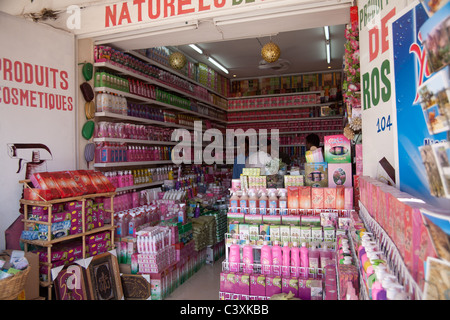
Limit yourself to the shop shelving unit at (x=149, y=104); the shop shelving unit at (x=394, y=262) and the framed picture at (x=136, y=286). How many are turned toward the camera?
1

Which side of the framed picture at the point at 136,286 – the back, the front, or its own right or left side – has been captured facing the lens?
front

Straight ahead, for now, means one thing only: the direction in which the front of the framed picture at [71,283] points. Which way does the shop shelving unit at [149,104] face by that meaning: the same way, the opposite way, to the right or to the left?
to the left

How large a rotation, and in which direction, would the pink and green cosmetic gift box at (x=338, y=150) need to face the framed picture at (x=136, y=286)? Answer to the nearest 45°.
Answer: approximately 90° to its right

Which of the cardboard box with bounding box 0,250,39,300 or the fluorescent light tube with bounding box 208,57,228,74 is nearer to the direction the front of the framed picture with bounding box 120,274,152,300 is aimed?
the cardboard box

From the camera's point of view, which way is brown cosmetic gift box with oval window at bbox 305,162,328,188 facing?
toward the camera

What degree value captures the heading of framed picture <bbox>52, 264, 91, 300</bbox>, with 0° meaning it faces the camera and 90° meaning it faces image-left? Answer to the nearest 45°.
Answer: approximately 0°

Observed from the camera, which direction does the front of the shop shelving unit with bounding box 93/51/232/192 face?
facing to the right of the viewer

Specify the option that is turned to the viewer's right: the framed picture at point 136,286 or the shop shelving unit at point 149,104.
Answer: the shop shelving unit

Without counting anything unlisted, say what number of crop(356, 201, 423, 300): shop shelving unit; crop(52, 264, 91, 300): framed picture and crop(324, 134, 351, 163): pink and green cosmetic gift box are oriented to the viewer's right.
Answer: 0

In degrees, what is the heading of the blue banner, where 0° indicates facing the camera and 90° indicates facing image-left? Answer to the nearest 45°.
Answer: approximately 45°

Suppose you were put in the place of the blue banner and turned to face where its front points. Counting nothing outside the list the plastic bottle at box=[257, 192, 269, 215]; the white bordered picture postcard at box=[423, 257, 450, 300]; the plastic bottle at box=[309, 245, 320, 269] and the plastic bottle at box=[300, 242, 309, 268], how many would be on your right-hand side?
3

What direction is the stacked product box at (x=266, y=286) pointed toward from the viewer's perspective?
toward the camera

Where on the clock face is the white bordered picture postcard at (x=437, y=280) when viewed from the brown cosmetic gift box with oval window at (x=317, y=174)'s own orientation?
The white bordered picture postcard is roughly at 12 o'clock from the brown cosmetic gift box with oval window.

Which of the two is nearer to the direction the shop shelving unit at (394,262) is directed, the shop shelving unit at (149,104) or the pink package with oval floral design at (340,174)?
the shop shelving unit

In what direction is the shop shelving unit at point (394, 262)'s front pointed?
to the viewer's left

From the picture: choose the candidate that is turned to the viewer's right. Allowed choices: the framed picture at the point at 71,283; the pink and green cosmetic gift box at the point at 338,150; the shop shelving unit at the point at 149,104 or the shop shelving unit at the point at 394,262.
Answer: the shop shelving unit at the point at 149,104
